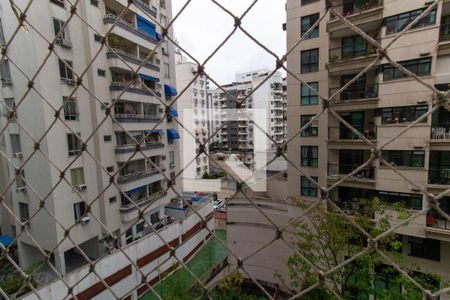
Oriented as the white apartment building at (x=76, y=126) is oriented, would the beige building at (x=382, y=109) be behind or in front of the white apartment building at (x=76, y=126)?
in front

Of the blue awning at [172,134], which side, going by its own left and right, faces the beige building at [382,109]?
front

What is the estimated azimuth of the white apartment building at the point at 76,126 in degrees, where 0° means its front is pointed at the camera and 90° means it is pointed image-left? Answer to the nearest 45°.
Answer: approximately 315°

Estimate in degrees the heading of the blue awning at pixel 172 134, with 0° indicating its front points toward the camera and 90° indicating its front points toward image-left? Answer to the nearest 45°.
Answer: approximately 315°

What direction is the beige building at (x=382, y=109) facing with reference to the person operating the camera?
facing the viewer and to the left of the viewer

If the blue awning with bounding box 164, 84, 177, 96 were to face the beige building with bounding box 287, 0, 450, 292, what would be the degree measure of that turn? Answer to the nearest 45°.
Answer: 0° — it already faces it

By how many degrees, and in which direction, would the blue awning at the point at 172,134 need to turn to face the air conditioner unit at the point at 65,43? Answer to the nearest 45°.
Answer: approximately 90° to its right

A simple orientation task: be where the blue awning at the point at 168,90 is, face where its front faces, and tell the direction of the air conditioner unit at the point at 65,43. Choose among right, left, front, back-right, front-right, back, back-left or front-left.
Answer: right

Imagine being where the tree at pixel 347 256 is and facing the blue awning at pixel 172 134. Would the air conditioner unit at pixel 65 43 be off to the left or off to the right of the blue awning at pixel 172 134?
left

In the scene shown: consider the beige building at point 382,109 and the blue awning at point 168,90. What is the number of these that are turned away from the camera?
0

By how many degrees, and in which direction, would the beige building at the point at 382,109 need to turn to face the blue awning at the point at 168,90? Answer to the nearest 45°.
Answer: approximately 45° to its right

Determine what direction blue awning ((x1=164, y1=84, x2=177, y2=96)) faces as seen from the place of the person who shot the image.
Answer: facing the viewer and to the right of the viewer

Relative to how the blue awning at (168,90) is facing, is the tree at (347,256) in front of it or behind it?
in front
